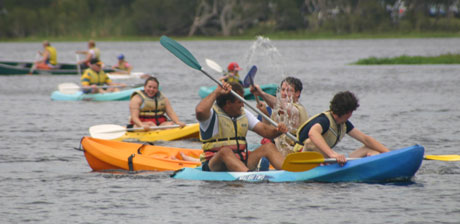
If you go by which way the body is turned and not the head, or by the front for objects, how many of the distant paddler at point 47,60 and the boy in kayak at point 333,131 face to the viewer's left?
1

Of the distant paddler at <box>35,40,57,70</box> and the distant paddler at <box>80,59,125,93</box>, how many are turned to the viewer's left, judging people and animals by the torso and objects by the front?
1

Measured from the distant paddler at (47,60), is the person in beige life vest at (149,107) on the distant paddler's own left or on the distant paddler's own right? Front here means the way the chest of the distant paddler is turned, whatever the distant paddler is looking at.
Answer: on the distant paddler's own left

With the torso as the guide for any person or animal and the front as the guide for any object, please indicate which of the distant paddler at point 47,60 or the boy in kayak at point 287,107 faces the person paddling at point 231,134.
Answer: the boy in kayak

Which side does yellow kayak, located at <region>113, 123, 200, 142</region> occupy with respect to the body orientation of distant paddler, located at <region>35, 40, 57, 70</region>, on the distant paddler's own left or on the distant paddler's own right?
on the distant paddler's own left
